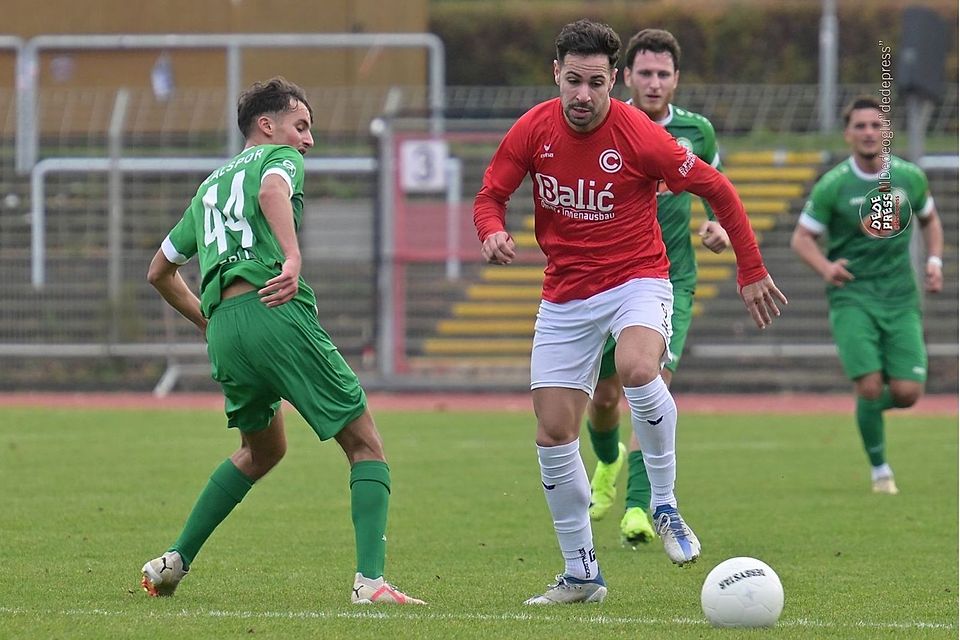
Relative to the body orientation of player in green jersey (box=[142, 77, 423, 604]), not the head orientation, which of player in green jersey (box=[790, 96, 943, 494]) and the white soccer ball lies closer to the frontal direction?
the player in green jersey

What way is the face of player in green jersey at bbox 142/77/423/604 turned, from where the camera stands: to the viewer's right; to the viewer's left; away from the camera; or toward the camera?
to the viewer's right

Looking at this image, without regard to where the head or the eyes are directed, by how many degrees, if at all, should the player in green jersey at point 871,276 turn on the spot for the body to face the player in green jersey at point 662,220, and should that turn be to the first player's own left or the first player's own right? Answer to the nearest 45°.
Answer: approximately 45° to the first player's own right

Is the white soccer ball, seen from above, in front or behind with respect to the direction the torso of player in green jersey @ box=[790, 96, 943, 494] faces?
in front

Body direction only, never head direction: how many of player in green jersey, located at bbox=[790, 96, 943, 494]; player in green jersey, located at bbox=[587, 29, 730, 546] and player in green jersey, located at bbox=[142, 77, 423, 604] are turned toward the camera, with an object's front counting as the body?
2

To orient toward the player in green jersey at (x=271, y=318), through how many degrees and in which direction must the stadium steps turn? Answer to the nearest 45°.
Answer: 0° — it already faces them

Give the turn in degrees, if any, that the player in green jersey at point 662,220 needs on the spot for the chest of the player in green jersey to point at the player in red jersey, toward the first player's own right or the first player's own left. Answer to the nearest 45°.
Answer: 0° — they already face them

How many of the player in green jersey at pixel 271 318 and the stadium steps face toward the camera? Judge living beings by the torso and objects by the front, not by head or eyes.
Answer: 1

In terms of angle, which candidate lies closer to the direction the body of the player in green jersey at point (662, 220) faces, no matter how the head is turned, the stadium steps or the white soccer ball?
the white soccer ball

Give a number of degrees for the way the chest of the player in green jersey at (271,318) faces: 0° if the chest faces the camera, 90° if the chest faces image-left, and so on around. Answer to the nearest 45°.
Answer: approximately 225°

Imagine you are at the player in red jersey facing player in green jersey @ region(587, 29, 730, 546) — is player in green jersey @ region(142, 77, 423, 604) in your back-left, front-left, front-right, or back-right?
back-left

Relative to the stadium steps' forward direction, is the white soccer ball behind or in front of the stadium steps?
in front
